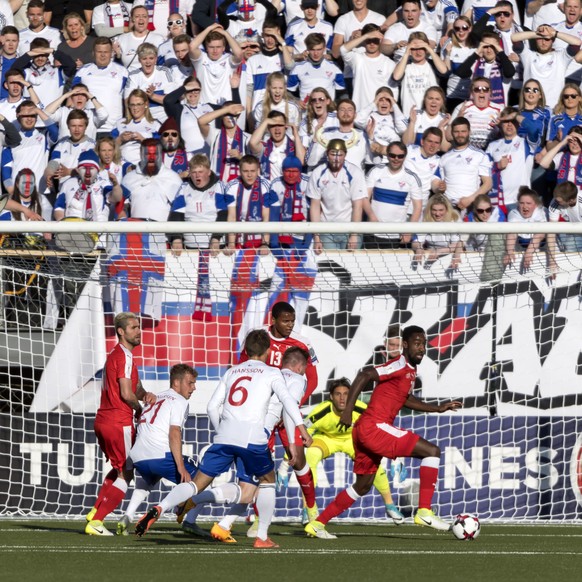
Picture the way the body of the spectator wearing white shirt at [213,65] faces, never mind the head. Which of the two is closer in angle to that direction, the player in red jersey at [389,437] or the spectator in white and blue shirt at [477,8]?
the player in red jersey

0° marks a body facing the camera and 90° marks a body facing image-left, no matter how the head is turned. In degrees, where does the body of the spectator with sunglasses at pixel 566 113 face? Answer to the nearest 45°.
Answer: approximately 0°

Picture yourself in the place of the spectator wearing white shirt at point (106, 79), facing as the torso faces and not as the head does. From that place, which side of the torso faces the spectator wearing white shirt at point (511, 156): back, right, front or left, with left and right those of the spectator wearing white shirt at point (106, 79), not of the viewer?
left
